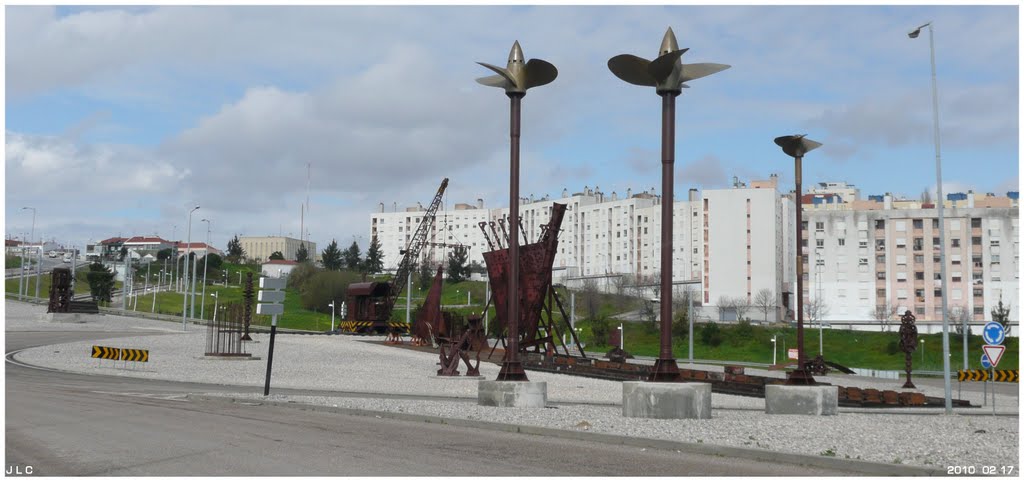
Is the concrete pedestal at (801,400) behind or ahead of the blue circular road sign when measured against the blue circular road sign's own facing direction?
ahead

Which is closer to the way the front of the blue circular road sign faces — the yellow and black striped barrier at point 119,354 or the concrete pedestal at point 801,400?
the concrete pedestal

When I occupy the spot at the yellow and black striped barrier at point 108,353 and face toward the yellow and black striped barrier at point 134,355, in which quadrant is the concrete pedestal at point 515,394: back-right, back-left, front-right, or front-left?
front-right

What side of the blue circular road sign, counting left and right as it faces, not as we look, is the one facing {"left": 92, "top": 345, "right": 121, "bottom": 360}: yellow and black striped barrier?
right

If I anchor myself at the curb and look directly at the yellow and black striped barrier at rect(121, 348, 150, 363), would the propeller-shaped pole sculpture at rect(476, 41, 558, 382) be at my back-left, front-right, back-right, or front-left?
front-right

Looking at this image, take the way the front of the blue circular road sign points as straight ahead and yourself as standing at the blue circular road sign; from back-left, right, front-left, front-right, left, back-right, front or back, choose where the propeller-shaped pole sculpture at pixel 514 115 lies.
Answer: front-right

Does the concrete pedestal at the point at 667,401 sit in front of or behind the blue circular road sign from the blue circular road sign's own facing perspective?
in front

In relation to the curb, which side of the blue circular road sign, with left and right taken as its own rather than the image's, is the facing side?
front

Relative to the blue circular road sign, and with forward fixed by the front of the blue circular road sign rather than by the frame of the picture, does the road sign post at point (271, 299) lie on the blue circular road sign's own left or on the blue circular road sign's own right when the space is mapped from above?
on the blue circular road sign's own right

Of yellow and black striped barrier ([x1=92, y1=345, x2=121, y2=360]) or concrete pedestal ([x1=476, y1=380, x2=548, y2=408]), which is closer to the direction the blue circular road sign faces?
the concrete pedestal

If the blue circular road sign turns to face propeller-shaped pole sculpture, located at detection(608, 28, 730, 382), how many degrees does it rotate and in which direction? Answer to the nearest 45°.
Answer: approximately 45° to its right

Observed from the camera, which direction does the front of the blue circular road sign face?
facing the viewer

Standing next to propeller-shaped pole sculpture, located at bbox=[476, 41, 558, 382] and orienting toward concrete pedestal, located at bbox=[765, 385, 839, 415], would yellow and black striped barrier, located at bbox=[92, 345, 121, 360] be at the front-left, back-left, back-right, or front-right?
back-left

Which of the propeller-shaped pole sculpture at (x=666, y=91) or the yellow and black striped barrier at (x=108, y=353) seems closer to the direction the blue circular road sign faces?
the propeller-shaped pole sculpture
